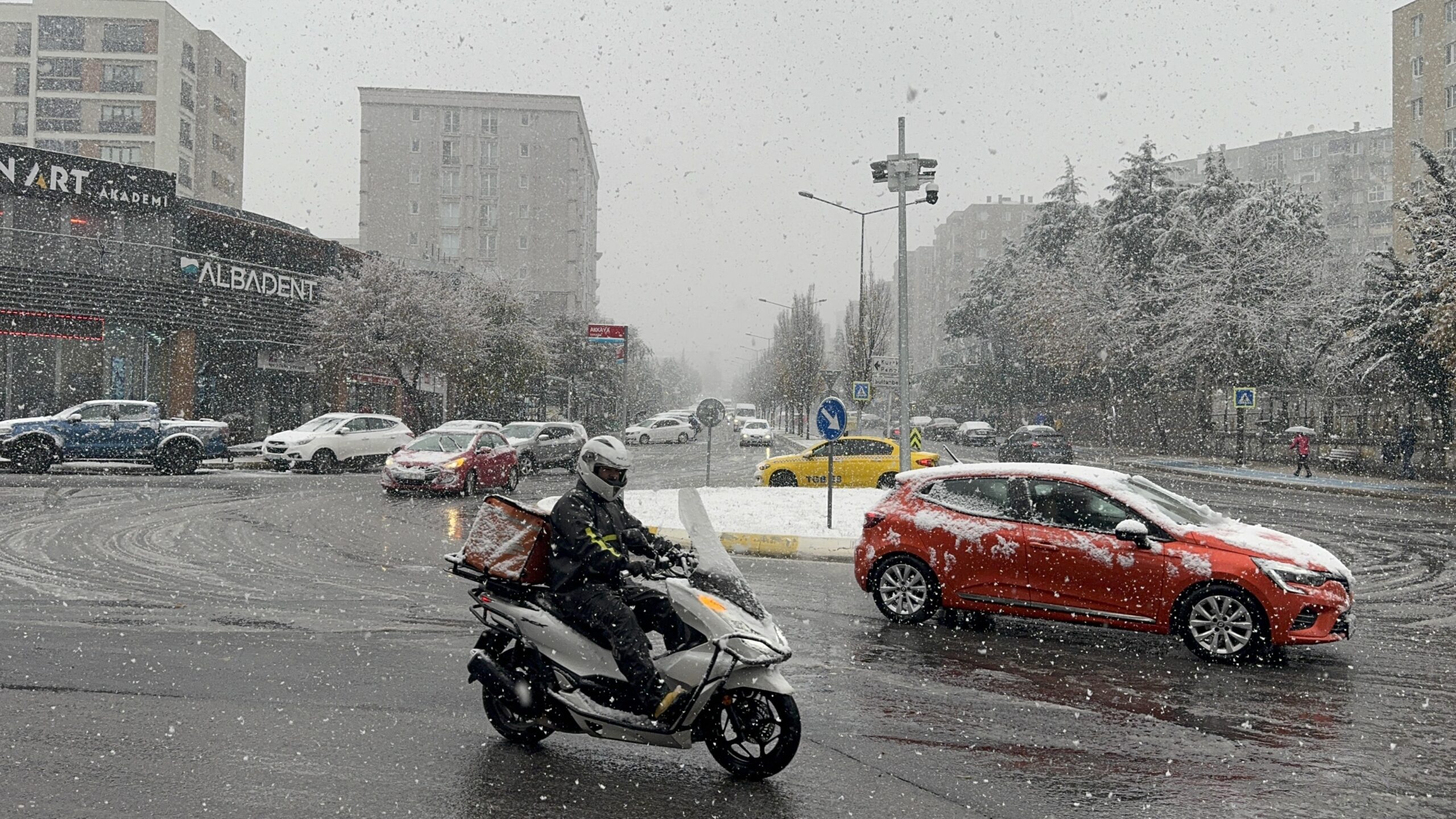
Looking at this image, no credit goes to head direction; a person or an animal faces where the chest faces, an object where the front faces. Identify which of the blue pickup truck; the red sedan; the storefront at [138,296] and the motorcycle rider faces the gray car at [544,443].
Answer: the storefront

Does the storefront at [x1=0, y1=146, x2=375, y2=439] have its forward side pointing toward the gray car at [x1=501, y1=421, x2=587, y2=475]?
yes

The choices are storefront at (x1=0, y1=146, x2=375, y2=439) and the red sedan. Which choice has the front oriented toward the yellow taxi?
the storefront

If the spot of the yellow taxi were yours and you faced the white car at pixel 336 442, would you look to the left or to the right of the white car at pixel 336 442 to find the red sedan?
left

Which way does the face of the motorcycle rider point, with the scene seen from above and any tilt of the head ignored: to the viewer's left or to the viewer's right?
to the viewer's right

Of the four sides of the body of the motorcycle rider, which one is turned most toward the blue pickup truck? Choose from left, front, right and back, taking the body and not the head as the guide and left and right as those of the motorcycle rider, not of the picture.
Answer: back

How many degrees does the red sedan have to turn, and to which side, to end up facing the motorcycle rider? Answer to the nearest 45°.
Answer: approximately 45° to its left

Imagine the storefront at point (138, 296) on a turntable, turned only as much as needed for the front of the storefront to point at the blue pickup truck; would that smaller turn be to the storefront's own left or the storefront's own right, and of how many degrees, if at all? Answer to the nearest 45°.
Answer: approximately 45° to the storefront's own right

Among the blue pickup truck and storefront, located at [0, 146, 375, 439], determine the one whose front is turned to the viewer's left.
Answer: the blue pickup truck

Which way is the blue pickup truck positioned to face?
to the viewer's left

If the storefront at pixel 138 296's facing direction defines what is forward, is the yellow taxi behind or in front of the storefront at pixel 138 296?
in front

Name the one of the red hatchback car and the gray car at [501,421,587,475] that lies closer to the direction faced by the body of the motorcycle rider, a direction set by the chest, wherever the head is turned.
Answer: the red hatchback car
